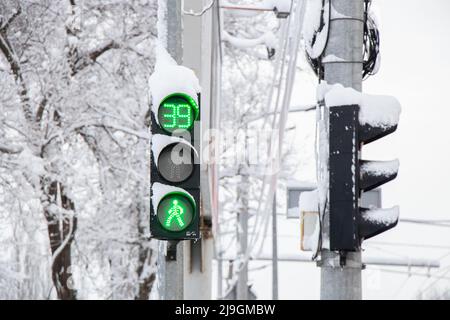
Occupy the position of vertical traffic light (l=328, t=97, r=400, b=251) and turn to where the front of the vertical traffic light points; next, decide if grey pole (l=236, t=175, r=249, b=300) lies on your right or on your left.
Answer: on your left

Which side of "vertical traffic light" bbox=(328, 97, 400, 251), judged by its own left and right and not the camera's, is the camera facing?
right
